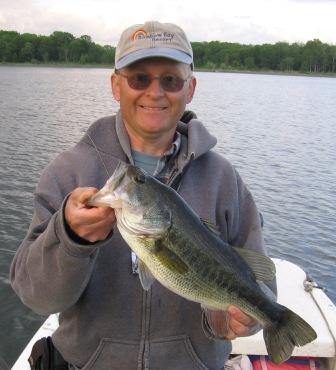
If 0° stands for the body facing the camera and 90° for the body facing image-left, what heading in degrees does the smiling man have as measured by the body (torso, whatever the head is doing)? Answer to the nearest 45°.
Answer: approximately 0°
